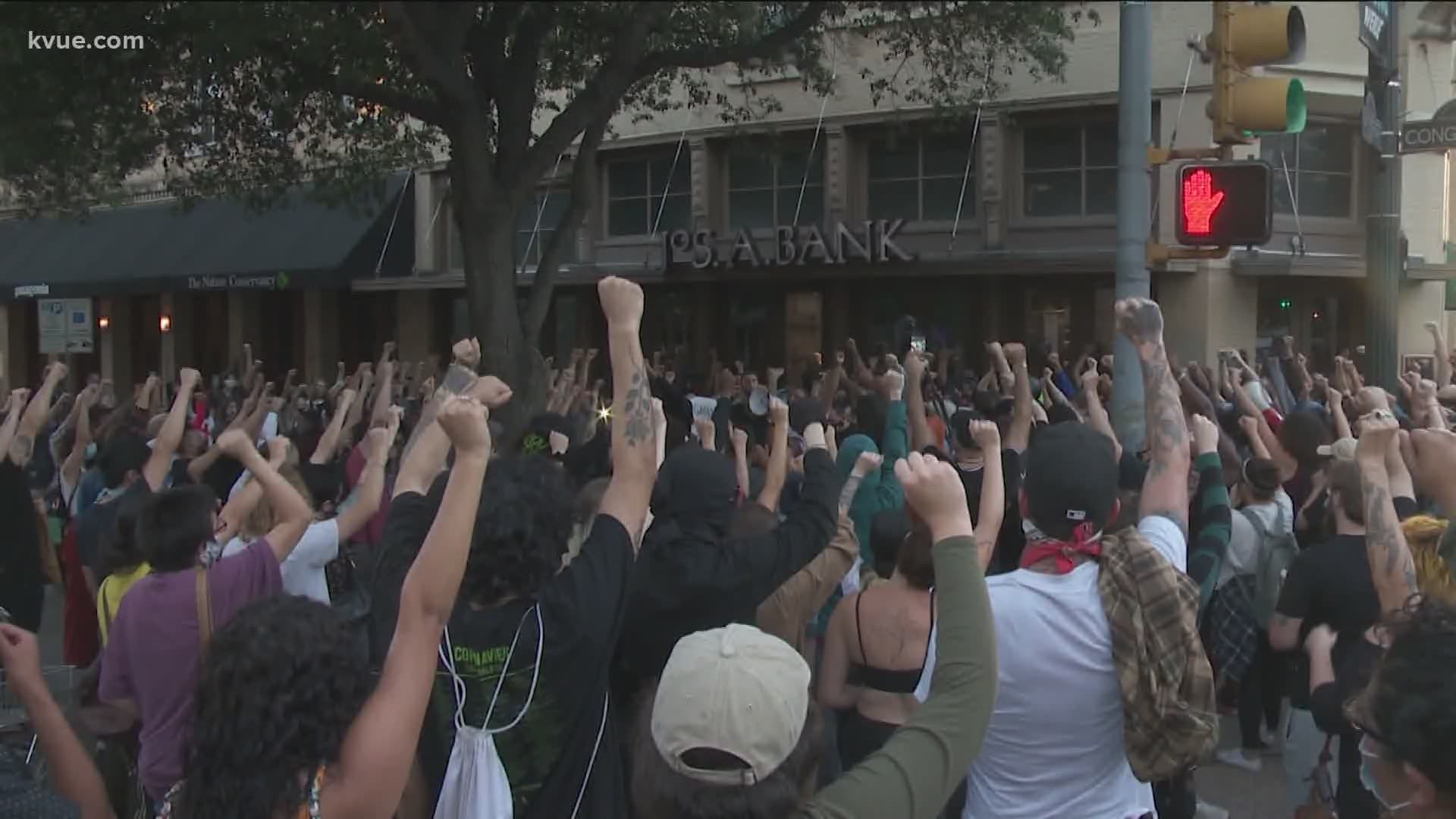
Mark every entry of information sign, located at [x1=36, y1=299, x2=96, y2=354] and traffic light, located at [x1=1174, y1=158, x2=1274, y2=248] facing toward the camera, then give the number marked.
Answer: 2

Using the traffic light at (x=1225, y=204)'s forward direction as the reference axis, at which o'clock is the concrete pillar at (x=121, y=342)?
The concrete pillar is roughly at 4 o'clock from the traffic light.

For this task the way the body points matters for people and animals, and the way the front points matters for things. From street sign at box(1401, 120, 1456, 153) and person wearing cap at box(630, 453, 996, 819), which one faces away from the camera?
the person wearing cap

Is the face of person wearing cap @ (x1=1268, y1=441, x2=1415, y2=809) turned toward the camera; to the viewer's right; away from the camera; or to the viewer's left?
away from the camera

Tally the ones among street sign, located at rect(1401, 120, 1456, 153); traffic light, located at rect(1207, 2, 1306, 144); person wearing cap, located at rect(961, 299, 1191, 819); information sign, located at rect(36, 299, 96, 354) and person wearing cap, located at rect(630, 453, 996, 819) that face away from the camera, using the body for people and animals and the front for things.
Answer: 2

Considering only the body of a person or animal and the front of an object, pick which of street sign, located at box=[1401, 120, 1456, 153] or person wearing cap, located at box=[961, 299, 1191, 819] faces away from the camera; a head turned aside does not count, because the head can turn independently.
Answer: the person wearing cap

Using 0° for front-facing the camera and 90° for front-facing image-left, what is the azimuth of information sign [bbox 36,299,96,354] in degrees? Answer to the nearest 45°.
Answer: approximately 0°

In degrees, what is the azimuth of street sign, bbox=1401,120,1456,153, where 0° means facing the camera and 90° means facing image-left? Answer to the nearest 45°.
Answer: approximately 0°

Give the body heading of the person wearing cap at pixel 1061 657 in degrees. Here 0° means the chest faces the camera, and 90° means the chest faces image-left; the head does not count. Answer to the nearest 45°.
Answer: approximately 180°

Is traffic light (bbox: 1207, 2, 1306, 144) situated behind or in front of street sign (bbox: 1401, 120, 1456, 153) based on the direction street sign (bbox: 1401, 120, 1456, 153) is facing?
in front

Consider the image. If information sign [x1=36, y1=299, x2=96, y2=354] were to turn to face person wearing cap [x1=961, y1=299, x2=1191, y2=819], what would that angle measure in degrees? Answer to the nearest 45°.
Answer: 0° — it already faces them

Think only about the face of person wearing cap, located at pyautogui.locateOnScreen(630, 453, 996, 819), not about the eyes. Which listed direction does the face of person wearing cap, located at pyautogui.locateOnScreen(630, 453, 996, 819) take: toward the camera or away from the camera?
away from the camera

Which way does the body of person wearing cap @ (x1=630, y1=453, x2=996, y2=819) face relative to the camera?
away from the camera
